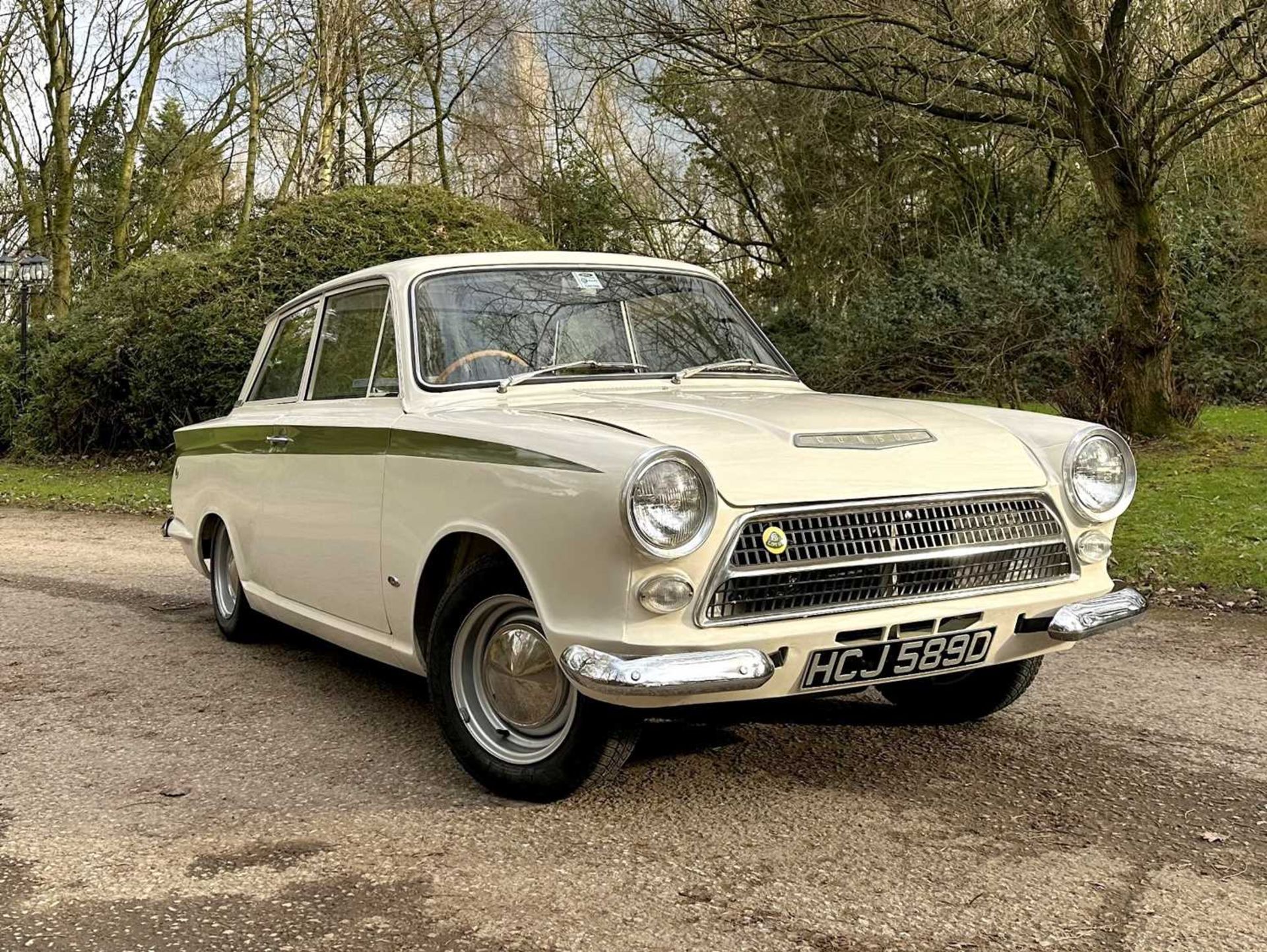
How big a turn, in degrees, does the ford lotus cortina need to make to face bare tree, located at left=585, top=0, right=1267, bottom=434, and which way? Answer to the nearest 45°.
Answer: approximately 90° to its left

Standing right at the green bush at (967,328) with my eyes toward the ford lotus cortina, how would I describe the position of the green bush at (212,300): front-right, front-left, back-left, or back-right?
front-right

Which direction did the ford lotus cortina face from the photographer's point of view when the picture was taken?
facing the viewer and to the right of the viewer

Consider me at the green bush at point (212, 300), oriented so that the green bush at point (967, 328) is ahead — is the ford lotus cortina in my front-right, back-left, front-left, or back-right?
front-right

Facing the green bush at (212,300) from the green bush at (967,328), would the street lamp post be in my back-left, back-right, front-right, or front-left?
front-right

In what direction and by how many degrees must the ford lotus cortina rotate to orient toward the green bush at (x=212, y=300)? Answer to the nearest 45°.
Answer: approximately 180°

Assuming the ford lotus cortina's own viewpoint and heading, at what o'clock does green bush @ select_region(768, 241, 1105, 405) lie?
The green bush is roughly at 8 o'clock from the ford lotus cortina.

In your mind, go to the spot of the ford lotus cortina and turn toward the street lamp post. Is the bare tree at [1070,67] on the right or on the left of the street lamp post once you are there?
right

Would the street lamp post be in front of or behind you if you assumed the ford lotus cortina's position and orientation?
behind
